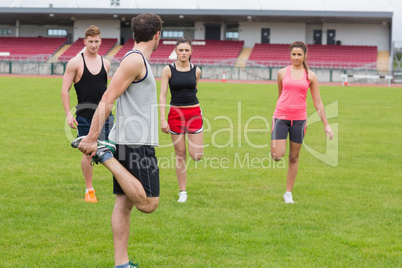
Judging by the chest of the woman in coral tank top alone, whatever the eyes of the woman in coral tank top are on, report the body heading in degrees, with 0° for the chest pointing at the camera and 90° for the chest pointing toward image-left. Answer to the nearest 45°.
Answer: approximately 0°

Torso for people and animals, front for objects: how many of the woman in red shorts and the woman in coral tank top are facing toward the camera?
2

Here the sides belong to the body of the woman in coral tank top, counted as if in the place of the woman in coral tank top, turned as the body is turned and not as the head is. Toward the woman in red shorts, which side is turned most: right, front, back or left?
right

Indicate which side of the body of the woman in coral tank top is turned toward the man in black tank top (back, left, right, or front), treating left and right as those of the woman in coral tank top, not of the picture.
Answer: right

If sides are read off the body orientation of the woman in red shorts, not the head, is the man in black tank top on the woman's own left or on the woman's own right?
on the woman's own right

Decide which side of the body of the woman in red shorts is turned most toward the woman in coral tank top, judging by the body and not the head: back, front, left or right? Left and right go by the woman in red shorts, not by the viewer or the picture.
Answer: left

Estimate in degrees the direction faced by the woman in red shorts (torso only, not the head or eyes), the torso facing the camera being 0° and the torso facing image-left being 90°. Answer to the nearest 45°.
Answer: approximately 0°
